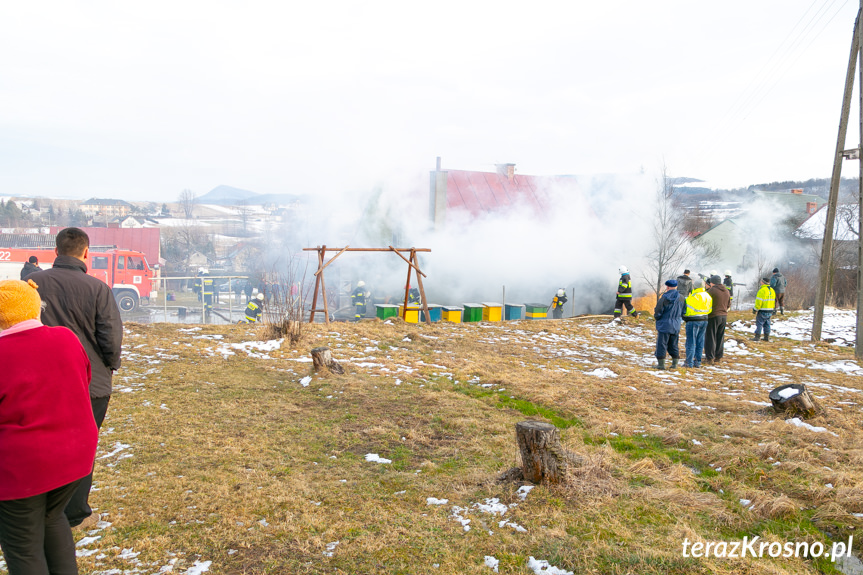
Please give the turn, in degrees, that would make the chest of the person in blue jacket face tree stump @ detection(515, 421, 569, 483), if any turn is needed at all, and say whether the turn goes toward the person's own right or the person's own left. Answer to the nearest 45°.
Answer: approximately 180°

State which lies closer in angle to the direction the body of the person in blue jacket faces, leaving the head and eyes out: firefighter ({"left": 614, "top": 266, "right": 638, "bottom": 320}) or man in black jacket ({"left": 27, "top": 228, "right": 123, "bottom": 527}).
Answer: the firefighter

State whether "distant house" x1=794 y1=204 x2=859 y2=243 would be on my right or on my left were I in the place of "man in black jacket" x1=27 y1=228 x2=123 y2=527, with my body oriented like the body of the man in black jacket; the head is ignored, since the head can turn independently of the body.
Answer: on my right

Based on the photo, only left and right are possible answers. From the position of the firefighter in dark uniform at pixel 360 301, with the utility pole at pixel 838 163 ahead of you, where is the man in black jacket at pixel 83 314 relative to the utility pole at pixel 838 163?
right

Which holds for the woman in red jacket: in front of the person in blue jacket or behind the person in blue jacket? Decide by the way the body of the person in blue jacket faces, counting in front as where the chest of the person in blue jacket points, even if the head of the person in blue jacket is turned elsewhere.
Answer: behind

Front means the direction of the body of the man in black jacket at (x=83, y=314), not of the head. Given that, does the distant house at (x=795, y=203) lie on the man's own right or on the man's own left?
on the man's own right

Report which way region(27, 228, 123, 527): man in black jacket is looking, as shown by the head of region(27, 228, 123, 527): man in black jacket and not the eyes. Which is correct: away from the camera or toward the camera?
away from the camera

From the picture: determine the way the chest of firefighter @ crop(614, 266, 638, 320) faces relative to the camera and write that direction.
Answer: to the viewer's left

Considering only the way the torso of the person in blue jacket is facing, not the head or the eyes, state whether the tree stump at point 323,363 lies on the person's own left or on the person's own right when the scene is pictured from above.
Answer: on the person's own left

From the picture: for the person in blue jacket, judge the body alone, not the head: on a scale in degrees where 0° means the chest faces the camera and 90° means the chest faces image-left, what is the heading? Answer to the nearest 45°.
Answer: approximately 180°

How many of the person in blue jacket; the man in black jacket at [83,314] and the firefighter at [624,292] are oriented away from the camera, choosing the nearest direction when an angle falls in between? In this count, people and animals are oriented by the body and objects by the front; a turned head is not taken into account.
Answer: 2

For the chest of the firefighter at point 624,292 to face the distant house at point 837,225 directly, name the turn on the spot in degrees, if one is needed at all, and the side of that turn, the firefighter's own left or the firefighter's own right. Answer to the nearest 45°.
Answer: approximately 135° to the firefighter's own right

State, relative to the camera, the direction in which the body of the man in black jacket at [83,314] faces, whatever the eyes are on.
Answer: away from the camera
